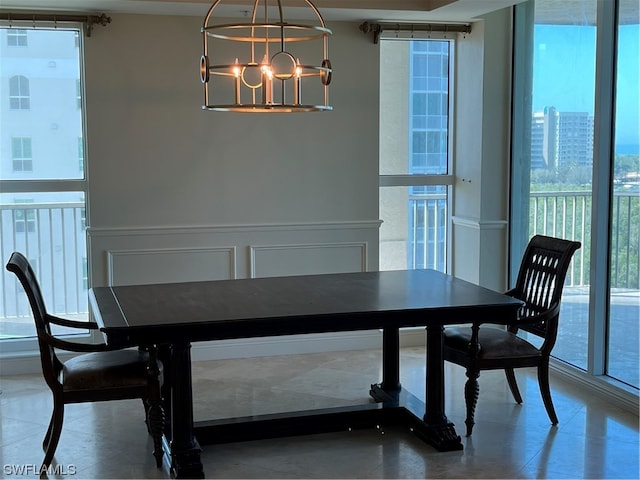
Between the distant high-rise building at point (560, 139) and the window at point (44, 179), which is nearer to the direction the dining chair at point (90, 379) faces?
the distant high-rise building

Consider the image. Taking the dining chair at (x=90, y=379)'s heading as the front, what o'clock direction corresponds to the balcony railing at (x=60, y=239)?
The balcony railing is roughly at 9 o'clock from the dining chair.

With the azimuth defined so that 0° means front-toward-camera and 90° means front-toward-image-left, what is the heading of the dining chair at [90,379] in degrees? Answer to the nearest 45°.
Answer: approximately 270°

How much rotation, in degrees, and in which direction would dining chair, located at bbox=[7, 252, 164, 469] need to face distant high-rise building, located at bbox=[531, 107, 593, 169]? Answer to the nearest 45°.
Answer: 0° — it already faces it

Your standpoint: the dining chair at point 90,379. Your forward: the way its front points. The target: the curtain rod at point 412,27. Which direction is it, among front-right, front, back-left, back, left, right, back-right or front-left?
front-left

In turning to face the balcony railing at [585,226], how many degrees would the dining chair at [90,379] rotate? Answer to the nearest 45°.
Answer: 0° — it already faces it

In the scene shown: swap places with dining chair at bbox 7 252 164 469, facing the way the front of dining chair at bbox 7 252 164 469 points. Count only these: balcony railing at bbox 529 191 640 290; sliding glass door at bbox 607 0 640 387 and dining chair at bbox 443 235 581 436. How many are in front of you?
3

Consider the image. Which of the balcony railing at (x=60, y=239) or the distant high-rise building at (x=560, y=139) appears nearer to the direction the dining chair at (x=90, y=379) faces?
the distant high-rise building

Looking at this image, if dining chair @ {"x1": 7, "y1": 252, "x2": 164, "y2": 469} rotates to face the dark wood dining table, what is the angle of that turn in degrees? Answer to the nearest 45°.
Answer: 0° — it already faces it

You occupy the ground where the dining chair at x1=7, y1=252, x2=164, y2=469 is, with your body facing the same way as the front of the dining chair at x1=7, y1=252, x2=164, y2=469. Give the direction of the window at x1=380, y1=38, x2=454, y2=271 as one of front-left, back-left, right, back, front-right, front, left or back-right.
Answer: front-left

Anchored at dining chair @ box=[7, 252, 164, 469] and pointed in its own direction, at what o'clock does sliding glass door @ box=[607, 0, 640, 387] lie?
The sliding glass door is roughly at 12 o'clock from the dining chair.

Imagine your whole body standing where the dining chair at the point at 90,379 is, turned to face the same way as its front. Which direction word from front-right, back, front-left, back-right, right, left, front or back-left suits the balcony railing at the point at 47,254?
left

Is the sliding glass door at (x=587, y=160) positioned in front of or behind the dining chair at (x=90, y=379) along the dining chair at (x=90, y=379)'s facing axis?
in front

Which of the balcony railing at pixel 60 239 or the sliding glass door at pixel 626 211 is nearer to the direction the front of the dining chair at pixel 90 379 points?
the sliding glass door
